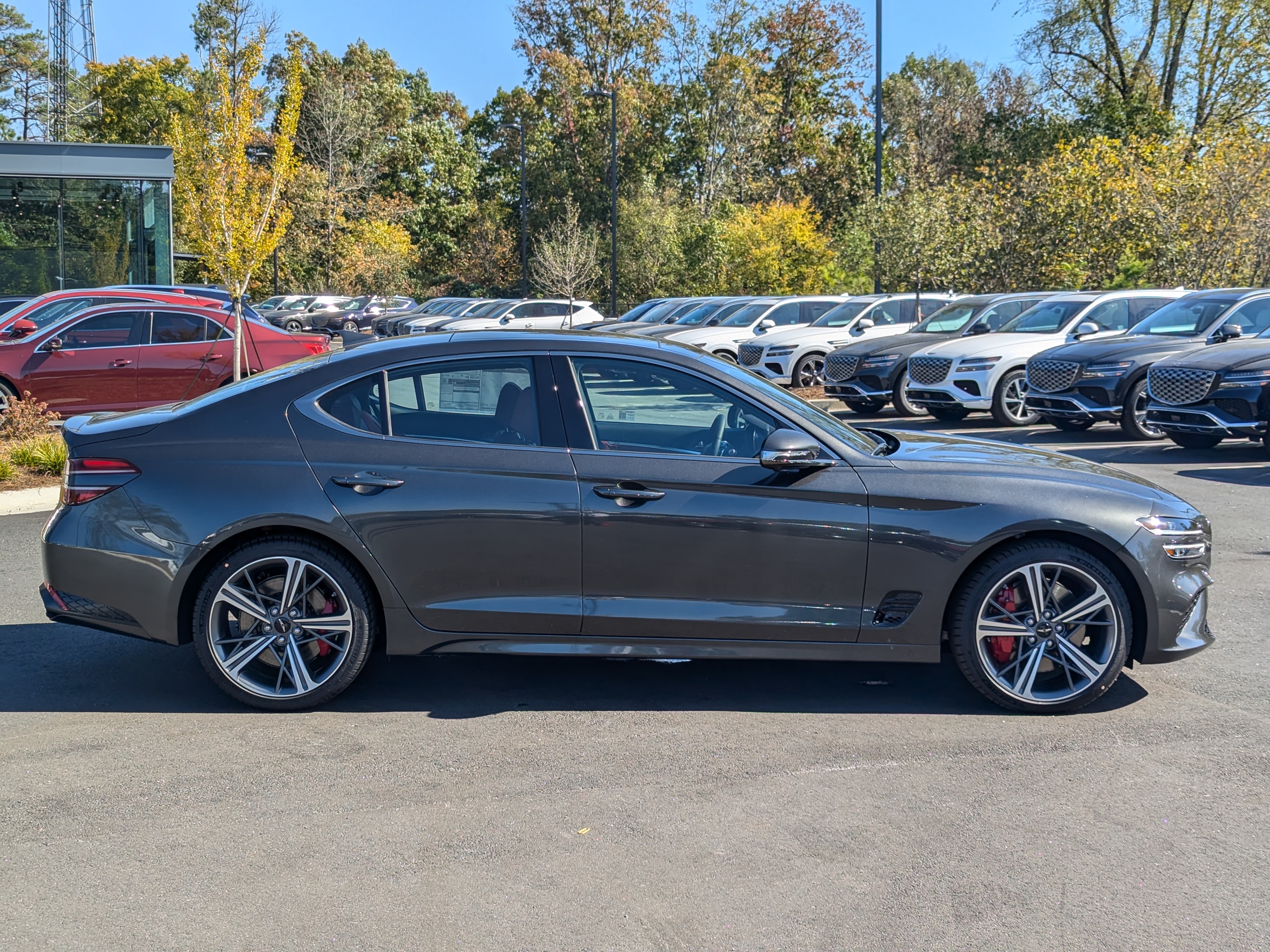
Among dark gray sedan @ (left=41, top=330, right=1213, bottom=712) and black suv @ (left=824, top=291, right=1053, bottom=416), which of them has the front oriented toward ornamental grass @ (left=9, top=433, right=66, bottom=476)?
the black suv

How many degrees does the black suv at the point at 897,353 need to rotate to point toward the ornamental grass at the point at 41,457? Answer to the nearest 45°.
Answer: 0° — it already faces it

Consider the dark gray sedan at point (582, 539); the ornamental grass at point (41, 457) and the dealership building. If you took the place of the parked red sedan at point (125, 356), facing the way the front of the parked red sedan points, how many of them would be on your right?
1

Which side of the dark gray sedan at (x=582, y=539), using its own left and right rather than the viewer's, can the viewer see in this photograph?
right

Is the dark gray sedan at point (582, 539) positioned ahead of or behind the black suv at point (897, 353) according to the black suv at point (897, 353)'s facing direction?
ahead

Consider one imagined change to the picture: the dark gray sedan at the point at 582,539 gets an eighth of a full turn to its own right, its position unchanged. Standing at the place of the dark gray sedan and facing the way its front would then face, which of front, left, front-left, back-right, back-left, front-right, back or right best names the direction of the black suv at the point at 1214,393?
left

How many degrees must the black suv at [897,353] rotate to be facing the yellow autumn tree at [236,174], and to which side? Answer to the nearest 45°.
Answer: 0° — it already faces it

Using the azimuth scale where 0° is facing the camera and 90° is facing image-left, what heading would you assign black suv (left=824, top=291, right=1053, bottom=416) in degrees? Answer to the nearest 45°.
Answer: approximately 45°

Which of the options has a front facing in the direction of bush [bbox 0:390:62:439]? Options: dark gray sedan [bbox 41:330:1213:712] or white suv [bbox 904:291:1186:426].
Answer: the white suv

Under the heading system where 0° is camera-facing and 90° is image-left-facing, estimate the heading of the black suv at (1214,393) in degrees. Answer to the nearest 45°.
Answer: approximately 45°

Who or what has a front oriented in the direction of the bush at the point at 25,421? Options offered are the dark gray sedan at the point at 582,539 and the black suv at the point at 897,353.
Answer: the black suv

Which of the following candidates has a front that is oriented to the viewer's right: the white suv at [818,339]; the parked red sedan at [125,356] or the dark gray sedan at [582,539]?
the dark gray sedan

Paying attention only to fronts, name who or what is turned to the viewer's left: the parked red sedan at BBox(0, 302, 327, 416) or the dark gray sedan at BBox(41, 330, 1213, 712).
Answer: the parked red sedan

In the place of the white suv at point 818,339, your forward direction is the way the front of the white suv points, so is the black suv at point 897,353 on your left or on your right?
on your left

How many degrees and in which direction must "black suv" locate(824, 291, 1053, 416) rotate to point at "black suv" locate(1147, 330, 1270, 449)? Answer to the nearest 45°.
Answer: approximately 90° to its left

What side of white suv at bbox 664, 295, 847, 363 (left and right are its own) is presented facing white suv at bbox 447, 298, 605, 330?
right

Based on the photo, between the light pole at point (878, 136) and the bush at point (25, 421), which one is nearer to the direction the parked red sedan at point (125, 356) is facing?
the bush

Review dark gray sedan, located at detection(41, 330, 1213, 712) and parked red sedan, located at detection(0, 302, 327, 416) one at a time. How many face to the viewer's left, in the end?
1

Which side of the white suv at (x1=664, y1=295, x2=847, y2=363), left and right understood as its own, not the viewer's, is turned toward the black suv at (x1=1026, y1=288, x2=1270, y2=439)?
left
